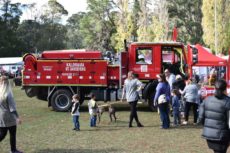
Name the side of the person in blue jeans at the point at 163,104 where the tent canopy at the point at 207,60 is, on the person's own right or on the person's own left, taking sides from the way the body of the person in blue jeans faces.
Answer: on the person's own right

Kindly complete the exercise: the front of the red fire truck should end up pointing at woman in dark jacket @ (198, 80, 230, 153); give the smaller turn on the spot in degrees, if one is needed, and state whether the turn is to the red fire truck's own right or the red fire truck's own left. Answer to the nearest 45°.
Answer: approximately 90° to the red fire truck's own right

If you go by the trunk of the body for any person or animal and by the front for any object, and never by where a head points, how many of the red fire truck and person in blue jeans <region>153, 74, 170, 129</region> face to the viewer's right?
1

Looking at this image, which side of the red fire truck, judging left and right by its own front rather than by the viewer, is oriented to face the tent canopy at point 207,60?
front

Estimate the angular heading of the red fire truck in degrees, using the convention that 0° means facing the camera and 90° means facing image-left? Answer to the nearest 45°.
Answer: approximately 270°

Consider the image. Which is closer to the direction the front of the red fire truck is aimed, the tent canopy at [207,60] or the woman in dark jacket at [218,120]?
the tent canopy

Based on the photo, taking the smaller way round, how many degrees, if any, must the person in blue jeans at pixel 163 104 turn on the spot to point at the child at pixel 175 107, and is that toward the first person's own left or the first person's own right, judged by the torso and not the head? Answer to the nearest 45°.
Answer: approximately 135° to the first person's own right

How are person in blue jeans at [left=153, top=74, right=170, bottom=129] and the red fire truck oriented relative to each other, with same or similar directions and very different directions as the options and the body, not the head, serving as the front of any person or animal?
very different directions

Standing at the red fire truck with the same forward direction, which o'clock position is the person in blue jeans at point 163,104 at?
The person in blue jeans is roughly at 2 o'clock from the red fire truck.

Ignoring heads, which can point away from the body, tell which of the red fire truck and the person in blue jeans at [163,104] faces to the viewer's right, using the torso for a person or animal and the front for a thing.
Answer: the red fire truck

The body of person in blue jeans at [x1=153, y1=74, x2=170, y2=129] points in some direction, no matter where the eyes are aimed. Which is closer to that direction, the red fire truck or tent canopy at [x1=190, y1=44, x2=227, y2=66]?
the red fire truck
